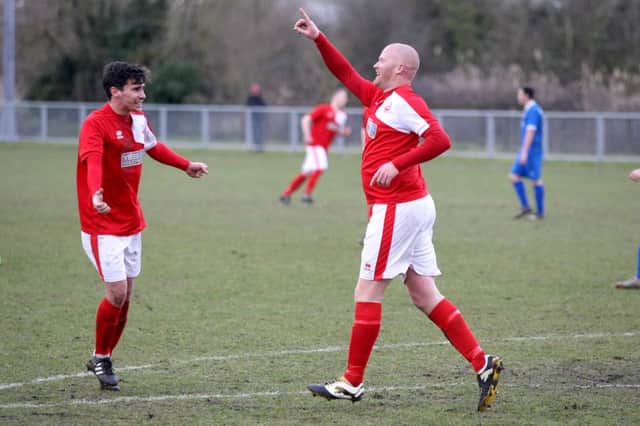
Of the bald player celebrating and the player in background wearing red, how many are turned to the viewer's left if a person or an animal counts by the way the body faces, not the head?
1

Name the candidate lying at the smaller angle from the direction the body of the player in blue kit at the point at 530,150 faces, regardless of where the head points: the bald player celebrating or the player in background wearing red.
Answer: the player in background wearing red

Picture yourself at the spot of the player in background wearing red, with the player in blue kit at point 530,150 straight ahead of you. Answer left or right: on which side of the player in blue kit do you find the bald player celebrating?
right

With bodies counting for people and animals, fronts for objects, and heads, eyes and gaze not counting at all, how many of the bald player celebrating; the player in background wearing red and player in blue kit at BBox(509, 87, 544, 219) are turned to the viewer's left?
2

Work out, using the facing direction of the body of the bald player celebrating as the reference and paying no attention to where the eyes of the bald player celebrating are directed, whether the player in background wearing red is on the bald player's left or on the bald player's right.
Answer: on the bald player's right

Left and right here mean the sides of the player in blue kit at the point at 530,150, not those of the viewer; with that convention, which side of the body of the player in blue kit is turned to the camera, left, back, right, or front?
left

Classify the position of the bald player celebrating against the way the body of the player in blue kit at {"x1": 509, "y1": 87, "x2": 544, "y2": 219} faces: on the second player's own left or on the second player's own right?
on the second player's own left
